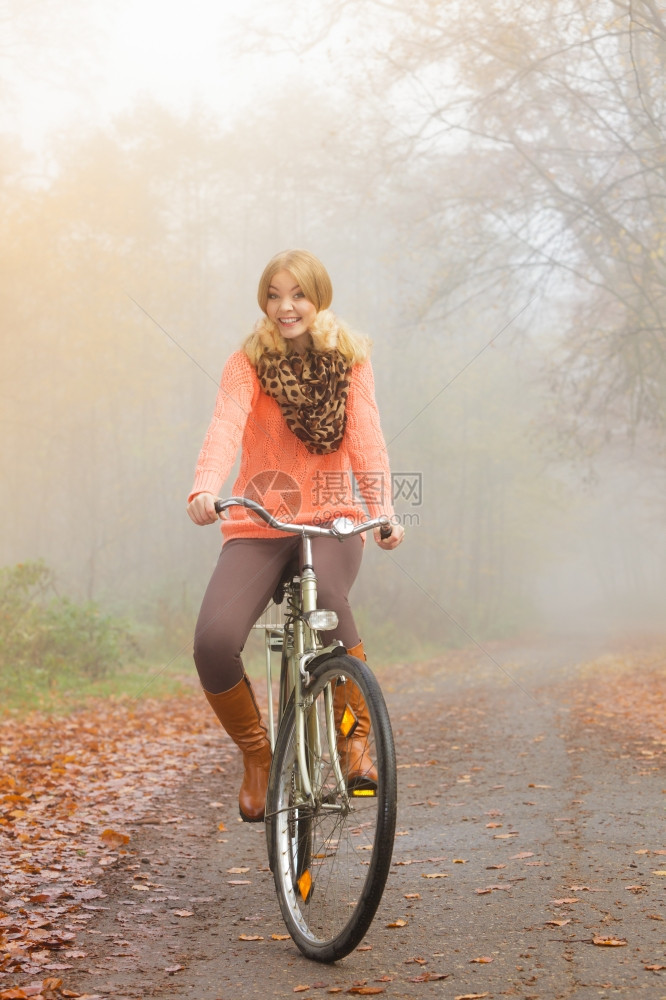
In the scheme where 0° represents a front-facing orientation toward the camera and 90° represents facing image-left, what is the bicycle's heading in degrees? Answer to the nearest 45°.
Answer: approximately 0°

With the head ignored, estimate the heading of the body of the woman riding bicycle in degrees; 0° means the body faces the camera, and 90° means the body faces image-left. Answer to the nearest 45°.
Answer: approximately 0°

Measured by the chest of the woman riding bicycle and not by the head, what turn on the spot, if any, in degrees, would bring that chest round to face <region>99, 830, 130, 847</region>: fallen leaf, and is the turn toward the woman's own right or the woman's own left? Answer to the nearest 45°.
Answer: approximately 135° to the woman's own right

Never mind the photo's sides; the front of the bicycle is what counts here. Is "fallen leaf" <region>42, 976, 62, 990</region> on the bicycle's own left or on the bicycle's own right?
on the bicycle's own right

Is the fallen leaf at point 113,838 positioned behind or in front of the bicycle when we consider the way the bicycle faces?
behind
